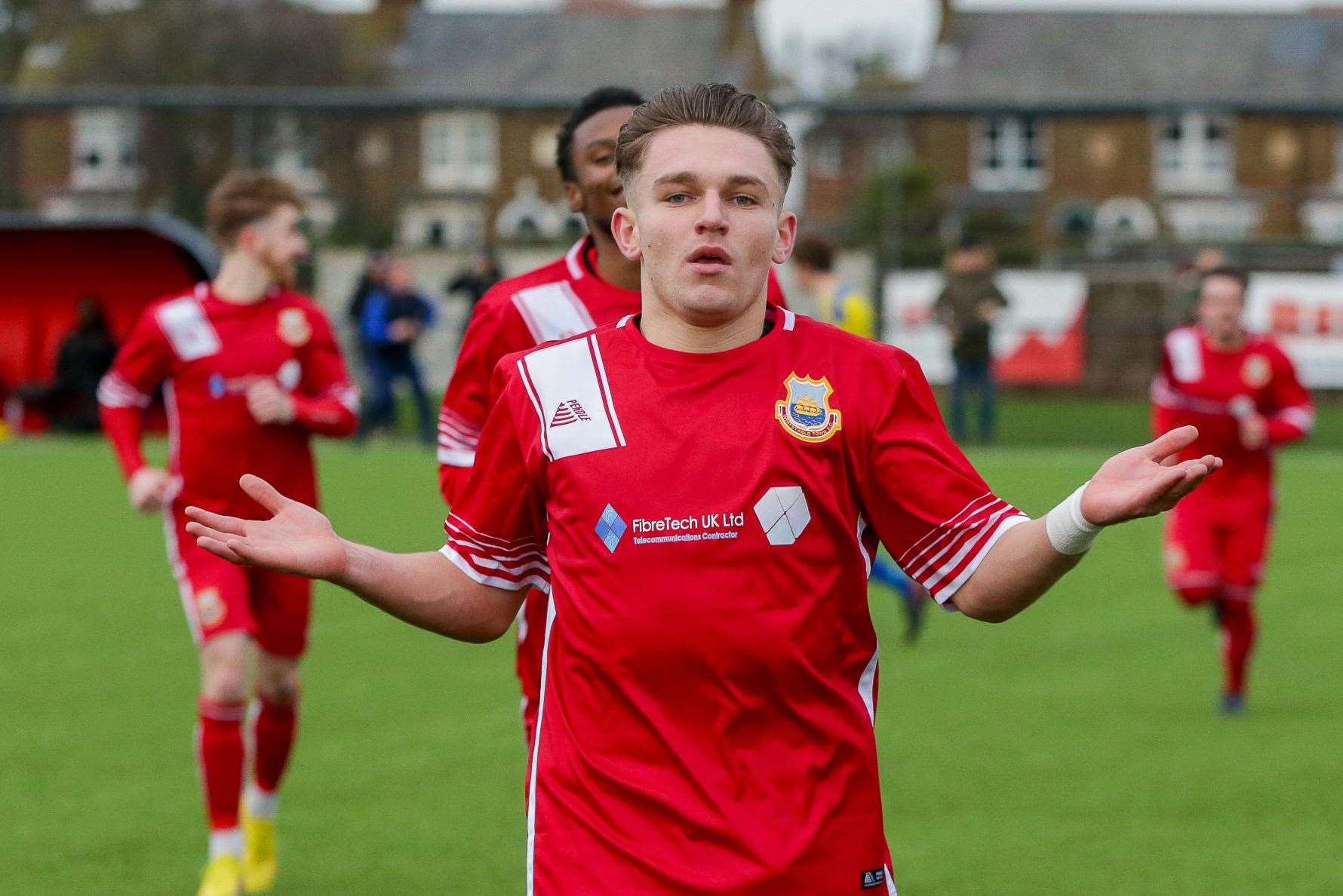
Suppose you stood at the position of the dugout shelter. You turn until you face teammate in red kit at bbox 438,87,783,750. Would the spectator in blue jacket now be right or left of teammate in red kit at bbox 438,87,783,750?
left

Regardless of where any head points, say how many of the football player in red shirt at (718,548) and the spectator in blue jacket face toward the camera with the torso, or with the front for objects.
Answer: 2

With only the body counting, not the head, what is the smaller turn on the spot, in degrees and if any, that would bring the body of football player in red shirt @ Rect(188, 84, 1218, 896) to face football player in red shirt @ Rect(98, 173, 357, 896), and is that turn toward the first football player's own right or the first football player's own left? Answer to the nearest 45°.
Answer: approximately 135° to the first football player's own right

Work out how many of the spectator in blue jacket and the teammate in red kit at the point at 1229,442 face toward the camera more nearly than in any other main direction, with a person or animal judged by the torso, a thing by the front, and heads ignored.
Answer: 2

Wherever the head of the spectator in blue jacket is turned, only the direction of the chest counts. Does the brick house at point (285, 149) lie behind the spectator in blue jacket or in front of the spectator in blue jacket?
behind

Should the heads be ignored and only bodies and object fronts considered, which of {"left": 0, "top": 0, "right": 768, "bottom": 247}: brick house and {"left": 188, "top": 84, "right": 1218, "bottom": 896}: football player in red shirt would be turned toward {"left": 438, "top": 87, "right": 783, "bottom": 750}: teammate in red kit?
the brick house

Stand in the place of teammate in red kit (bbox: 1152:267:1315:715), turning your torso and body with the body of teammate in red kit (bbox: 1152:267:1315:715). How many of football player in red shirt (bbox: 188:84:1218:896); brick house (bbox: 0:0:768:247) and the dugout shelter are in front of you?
1

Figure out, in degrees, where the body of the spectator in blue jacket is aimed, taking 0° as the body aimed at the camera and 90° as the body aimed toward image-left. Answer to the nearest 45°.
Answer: approximately 0°

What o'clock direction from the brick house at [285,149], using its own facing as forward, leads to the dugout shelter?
The dugout shelter is roughly at 12 o'clock from the brick house.

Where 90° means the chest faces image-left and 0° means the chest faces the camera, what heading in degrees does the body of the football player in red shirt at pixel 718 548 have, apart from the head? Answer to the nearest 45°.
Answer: approximately 0°
